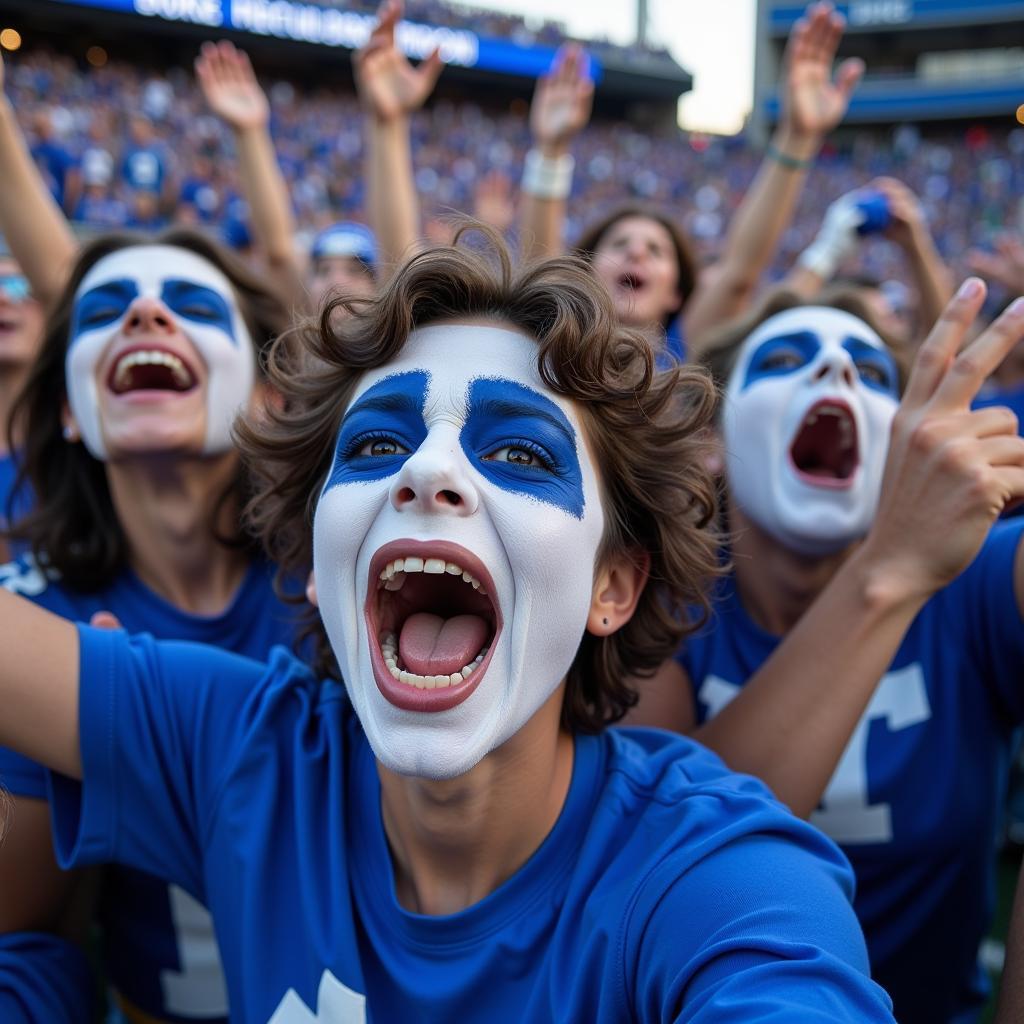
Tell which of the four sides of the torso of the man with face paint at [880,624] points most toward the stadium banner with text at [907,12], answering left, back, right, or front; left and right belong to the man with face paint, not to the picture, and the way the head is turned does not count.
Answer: back

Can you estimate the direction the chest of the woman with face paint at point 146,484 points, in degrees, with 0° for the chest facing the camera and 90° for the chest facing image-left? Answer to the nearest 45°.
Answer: approximately 0°

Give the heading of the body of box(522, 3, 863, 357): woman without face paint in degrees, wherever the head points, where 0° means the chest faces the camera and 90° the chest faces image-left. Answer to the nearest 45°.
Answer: approximately 45°

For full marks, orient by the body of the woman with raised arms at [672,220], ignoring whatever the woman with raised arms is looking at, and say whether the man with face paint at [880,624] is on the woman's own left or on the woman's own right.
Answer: on the woman's own left

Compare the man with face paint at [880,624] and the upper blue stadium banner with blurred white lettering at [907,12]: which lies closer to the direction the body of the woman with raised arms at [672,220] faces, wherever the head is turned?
the man with face paint

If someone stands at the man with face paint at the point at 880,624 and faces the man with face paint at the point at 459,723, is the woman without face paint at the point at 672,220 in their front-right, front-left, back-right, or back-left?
back-right

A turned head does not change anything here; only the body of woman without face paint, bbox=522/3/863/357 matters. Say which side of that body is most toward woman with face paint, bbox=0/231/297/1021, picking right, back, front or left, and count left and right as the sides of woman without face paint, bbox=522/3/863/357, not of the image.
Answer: front

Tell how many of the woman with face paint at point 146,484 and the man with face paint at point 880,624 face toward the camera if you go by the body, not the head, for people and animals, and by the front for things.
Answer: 2
